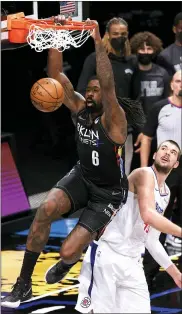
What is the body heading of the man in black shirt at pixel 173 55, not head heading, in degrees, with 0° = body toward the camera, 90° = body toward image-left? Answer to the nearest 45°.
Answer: approximately 0°

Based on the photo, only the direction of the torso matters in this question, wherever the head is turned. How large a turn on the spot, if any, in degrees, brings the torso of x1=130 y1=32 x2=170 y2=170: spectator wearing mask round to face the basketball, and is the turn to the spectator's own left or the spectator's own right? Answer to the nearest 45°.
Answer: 0° — they already face it

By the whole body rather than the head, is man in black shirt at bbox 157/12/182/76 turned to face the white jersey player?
yes

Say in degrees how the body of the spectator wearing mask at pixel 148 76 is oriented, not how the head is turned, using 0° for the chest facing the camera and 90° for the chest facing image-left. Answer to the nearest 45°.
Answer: approximately 0°
